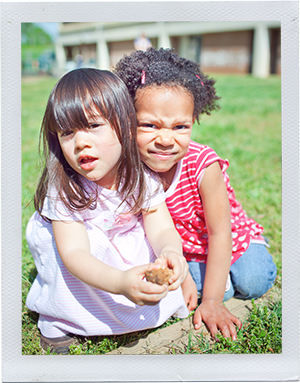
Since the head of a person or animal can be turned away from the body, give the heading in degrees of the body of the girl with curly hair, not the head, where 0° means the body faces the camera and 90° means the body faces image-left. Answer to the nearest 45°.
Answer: approximately 45°
